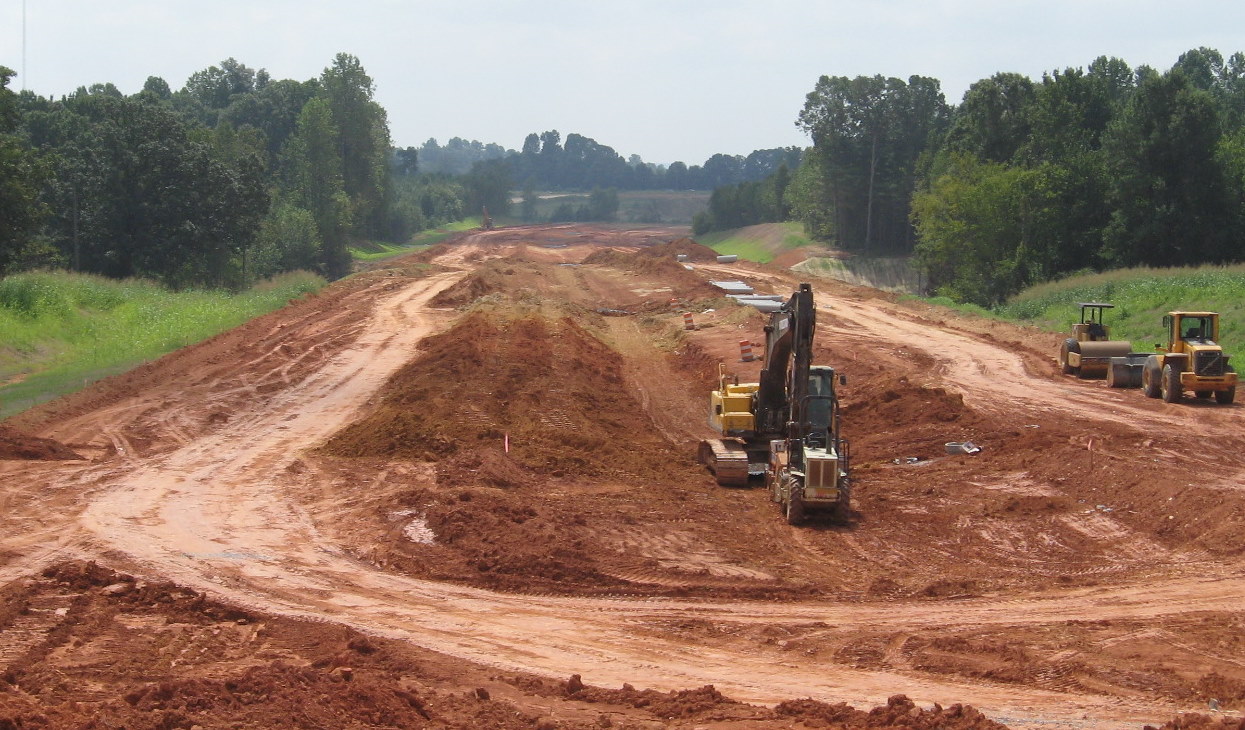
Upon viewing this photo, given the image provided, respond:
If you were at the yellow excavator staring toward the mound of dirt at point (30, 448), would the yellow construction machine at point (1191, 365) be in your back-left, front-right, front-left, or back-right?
back-right

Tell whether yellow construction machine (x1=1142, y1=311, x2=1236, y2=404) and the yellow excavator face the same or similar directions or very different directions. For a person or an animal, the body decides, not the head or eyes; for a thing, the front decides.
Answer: very different directions

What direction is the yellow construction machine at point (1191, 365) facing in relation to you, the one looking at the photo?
facing away from the viewer and to the left of the viewer

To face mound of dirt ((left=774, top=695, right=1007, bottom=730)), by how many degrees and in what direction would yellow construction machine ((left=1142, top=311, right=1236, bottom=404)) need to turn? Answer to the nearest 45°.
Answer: approximately 135° to its left
